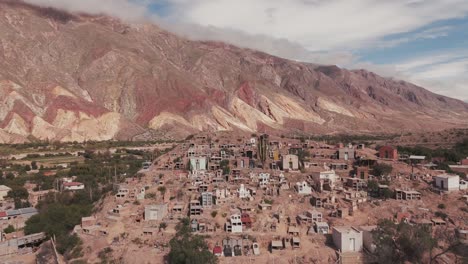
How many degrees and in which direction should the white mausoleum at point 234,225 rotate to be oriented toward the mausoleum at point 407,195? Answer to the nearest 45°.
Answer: approximately 90° to its left

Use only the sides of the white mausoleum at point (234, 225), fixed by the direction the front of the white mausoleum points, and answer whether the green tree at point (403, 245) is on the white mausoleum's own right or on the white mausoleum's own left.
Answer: on the white mausoleum's own left

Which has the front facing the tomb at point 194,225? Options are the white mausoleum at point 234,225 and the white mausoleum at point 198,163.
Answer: the white mausoleum at point 198,163

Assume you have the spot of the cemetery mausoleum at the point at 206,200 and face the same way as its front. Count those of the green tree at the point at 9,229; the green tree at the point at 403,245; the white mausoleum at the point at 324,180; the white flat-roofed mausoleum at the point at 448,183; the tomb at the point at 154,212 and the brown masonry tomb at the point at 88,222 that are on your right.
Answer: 3

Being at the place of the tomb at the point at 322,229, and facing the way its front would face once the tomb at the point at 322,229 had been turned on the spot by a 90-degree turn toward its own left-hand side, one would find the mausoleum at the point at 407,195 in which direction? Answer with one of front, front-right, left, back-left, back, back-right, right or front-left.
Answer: front-left

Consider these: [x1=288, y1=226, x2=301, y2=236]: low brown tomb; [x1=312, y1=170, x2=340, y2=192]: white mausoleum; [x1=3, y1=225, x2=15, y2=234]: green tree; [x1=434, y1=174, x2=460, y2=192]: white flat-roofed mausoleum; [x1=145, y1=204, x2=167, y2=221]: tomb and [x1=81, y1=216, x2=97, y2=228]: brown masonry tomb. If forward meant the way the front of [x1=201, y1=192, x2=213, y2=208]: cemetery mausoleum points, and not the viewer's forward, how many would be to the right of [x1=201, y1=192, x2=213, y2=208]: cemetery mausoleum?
3

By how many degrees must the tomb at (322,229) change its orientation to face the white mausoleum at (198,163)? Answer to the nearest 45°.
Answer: approximately 135° to its right

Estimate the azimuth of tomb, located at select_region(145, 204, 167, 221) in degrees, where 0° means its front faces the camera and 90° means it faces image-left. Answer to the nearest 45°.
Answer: approximately 0°

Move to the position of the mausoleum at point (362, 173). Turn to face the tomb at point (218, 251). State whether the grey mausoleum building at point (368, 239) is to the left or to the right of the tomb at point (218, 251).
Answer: left

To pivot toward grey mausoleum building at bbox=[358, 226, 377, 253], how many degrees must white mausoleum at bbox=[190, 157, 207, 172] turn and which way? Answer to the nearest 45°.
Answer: approximately 45° to its left

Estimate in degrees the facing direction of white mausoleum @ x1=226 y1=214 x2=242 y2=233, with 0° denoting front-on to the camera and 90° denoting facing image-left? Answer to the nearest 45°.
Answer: approximately 0°

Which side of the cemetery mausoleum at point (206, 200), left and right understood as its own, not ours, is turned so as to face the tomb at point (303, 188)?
left
